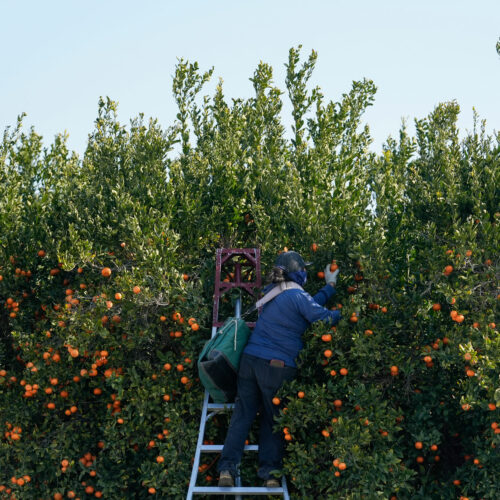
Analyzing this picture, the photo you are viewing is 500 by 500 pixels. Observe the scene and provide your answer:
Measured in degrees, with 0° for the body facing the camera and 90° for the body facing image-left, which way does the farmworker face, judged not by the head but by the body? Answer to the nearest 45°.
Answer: approximately 225°

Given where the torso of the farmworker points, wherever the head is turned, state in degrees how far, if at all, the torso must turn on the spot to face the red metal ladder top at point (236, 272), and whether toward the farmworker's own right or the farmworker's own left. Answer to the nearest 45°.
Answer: approximately 45° to the farmworker's own left
